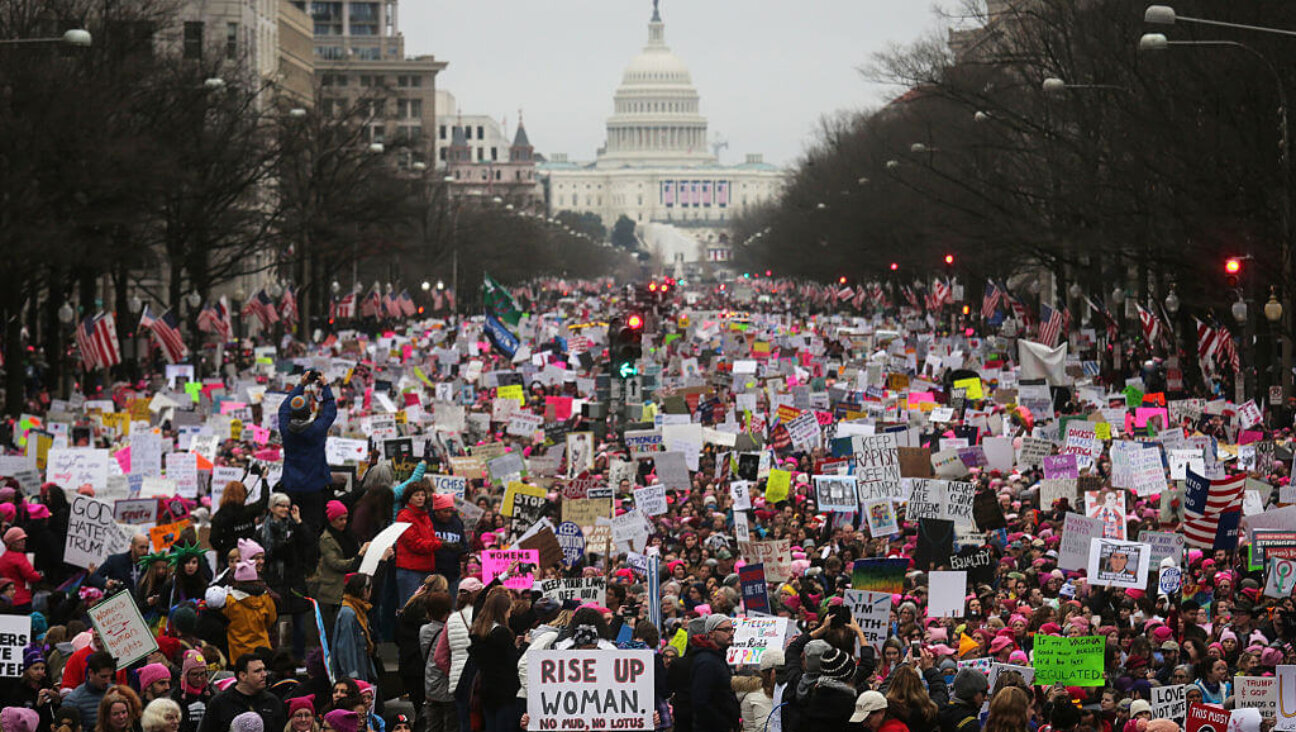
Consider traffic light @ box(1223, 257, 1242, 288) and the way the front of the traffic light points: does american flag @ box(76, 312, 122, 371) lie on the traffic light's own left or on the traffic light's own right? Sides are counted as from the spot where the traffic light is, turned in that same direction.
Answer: on the traffic light's own right

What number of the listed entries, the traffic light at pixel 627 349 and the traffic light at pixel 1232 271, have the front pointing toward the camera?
2

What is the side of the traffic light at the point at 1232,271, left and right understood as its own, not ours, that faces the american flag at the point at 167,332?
right

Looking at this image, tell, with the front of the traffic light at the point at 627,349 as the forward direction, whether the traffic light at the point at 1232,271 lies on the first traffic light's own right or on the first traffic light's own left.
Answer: on the first traffic light's own left

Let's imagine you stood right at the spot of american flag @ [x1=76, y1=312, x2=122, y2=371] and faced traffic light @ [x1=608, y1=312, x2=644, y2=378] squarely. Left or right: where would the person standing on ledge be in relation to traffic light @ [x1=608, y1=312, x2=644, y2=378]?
right

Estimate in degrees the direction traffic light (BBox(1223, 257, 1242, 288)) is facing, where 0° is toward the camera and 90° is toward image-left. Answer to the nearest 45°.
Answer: approximately 0°
